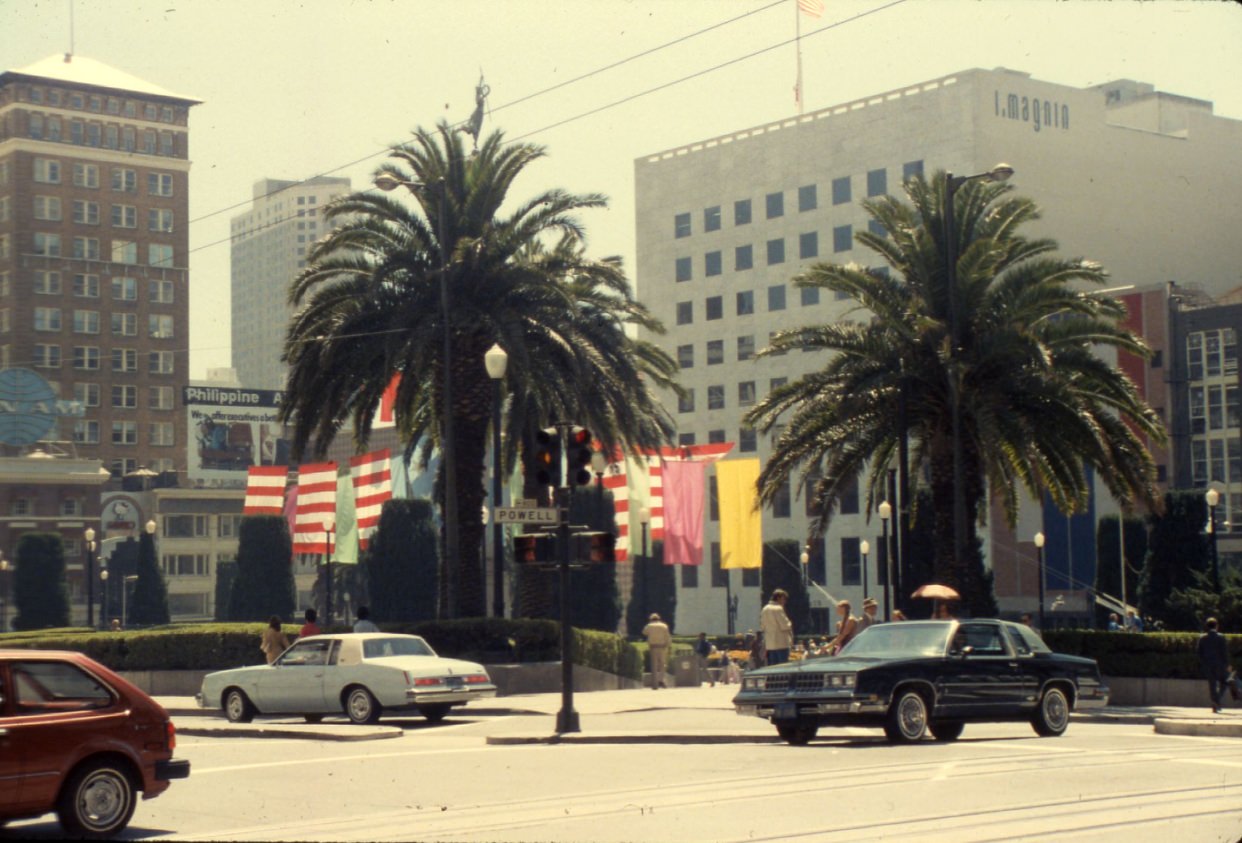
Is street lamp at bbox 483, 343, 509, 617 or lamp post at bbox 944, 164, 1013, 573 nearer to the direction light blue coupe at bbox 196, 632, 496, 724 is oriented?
the street lamp

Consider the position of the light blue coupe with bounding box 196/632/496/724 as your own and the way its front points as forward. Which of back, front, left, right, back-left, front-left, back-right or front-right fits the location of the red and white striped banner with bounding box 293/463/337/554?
front-right

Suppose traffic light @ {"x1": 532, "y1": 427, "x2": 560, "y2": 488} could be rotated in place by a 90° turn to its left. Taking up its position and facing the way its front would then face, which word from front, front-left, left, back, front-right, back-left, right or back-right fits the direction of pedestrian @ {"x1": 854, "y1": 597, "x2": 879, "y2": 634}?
left

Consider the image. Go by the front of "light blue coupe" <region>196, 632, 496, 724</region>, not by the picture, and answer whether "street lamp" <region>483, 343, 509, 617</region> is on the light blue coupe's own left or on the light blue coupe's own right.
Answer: on the light blue coupe's own right

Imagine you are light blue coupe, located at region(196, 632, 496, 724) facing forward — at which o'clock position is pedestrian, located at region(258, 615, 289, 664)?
The pedestrian is roughly at 1 o'clock from the light blue coupe.

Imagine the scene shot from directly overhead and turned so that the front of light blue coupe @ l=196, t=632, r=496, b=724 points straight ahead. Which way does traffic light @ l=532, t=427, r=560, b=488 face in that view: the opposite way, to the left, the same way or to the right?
to the left

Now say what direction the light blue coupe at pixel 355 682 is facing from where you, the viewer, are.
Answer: facing away from the viewer and to the left of the viewer

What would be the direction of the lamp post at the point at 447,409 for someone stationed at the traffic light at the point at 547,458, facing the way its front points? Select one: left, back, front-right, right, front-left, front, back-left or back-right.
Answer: back-right

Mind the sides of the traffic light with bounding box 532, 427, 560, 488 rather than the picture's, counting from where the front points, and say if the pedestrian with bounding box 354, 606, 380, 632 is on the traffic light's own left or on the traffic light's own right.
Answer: on the traffic light's own right

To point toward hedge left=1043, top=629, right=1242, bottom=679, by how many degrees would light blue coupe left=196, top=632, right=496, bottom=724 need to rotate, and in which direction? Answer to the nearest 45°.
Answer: approximately 135° to its right

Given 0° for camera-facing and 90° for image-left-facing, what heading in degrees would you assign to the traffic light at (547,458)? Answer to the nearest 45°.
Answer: approximately 45°
